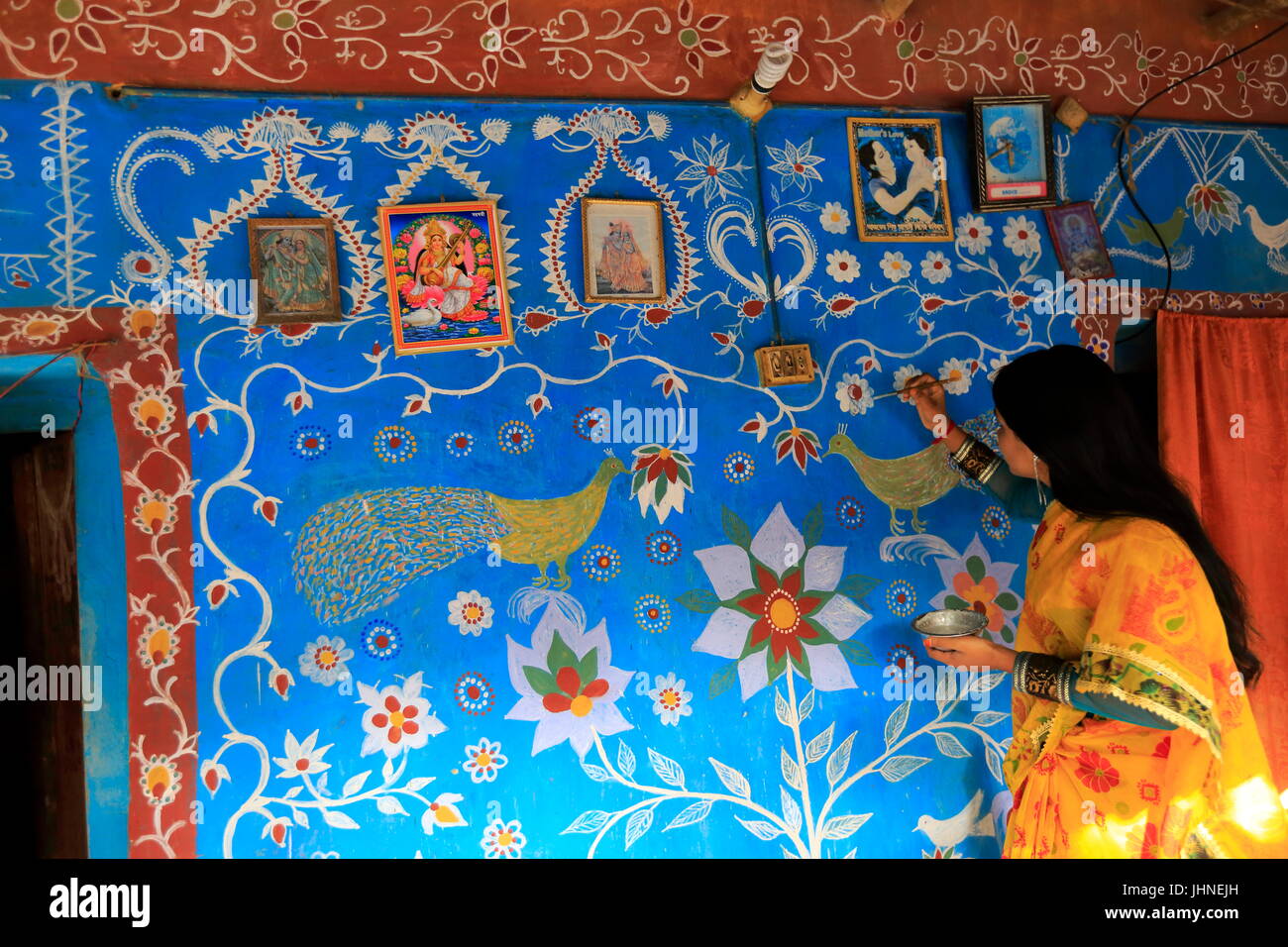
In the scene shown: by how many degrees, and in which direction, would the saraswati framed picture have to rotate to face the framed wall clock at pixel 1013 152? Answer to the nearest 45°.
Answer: approximately 90° to its left

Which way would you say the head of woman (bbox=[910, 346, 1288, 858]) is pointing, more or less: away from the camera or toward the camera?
away from the camera

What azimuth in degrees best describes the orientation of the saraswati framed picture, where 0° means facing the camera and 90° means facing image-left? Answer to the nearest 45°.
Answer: approximately 0°

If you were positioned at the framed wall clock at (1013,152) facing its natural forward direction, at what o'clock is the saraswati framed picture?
The saraswati framed picture is roughly at 2 o'clock from the framed wall clock.

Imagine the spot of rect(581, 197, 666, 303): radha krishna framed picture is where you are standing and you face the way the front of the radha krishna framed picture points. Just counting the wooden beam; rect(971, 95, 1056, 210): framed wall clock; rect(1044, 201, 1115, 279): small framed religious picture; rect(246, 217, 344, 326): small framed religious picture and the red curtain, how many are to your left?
4

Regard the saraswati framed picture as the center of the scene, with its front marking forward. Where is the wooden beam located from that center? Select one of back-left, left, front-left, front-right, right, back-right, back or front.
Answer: left

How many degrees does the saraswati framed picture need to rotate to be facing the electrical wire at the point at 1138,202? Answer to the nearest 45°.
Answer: approximately 90° to its left

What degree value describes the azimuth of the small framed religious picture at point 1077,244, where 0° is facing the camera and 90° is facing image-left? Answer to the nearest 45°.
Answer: approximately 0°
